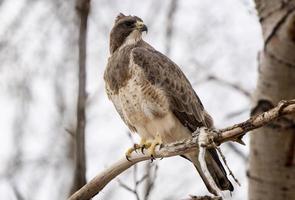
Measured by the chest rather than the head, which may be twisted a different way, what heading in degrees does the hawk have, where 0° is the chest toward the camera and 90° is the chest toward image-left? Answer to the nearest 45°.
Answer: approximately 45°

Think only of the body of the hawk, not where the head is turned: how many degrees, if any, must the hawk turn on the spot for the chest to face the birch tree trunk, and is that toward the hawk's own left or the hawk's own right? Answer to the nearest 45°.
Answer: approximately 90° to the hawk's own left

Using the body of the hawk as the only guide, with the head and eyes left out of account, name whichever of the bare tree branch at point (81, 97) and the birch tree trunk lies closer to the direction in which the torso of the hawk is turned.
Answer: the bare tree branch
